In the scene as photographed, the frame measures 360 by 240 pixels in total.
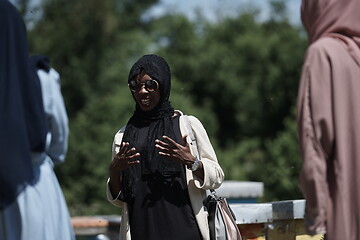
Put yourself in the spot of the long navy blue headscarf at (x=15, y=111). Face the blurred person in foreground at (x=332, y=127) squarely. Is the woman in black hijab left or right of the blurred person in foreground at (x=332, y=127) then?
left

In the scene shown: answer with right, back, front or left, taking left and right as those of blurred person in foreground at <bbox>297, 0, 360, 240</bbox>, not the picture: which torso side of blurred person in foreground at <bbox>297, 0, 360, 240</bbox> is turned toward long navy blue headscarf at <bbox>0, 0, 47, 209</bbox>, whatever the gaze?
left

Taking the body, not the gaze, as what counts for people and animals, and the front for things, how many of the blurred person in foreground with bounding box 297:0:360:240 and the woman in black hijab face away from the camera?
1

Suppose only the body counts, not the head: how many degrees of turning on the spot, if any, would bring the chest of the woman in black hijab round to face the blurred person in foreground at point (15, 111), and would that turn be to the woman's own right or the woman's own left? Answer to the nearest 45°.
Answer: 0° — they already face them

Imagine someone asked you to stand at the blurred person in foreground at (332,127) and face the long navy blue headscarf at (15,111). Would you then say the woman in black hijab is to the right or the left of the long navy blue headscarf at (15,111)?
right

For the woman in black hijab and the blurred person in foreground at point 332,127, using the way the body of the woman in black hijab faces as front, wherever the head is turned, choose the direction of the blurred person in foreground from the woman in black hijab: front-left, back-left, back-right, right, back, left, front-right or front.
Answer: left

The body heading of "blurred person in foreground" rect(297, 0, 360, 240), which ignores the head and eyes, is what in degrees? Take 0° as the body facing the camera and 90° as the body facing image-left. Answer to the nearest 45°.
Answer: approximately 180°

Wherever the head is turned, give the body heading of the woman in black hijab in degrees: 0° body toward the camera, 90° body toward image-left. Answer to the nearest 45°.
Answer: approximately 45°

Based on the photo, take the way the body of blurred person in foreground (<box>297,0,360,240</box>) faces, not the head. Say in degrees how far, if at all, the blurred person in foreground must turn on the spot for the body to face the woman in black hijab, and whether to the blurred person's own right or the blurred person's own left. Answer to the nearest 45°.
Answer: approximately 45° to the blurred person's own left

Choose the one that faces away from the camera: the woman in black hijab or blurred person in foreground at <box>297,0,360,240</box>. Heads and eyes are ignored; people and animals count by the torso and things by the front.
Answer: the blurred person in foreground
